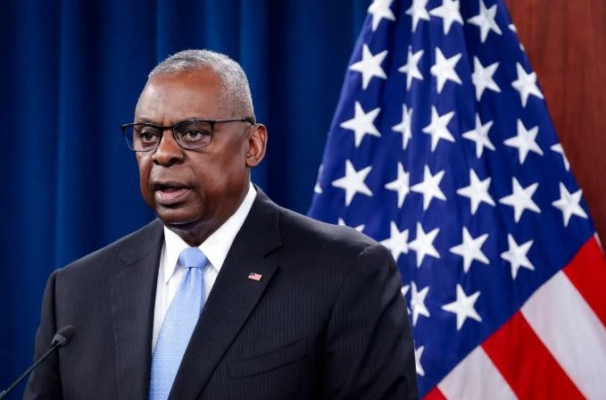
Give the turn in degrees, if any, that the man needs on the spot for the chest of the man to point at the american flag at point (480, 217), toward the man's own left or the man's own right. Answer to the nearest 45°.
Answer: approximately 180°

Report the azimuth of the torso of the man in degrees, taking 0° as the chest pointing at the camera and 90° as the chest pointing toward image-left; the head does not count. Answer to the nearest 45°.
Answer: approximately 45°

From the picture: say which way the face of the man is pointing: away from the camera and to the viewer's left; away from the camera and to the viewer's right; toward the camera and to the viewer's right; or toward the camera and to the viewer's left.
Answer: toward the camera and to the viewer's left
